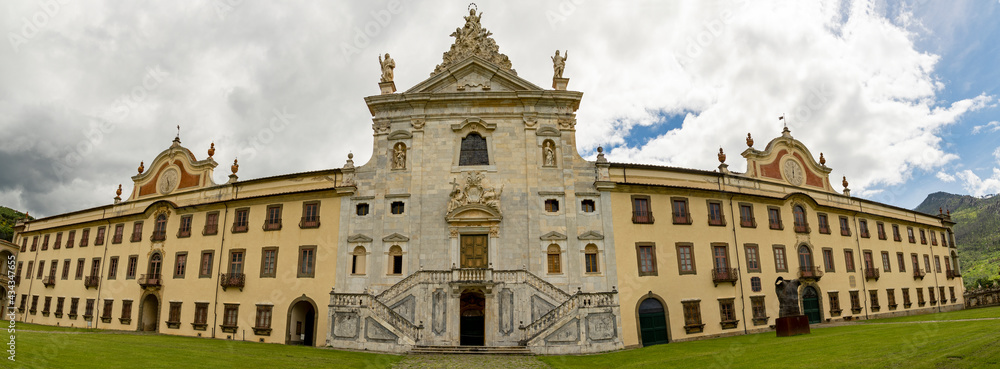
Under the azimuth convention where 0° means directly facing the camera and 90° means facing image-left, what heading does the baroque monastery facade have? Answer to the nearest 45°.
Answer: approximately 0°
